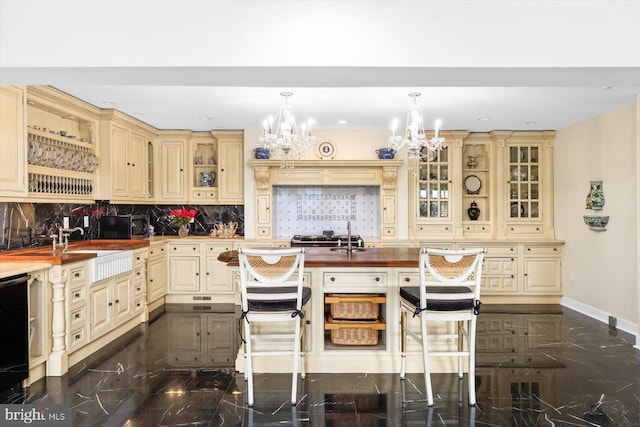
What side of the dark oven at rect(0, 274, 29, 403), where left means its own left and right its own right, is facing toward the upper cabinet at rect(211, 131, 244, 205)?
left

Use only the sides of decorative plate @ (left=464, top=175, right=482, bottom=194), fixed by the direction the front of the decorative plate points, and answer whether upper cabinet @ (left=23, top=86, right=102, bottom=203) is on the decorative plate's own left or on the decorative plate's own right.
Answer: on the decorative plate's own right

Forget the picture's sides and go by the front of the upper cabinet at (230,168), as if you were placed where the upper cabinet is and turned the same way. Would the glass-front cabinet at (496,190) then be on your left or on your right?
on your left

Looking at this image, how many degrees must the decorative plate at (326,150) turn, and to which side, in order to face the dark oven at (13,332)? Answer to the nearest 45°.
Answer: approximately 45° to its right

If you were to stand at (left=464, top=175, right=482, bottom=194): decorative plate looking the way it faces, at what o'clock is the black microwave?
The black microwave is roughly at 2 o'clock from the decorative plate.

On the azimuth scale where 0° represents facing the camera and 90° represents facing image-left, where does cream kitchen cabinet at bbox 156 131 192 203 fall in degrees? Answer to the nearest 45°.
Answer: approximately 0°

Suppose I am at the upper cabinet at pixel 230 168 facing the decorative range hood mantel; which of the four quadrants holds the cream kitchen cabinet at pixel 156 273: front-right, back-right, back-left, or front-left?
back-right

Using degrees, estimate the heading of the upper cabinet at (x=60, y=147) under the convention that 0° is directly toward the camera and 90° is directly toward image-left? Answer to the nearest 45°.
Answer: approximately 315°

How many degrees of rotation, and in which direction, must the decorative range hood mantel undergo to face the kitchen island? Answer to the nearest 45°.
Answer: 0° — it already faces it

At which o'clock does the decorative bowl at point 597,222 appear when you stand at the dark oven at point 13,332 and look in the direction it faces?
The decorative bowl is roughly at 11 o'clock from the dark oven.

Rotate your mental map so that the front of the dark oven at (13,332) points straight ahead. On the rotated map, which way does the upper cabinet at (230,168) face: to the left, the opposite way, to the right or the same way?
to the right

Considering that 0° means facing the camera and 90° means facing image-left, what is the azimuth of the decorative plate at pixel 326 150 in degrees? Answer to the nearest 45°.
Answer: approximately 0°

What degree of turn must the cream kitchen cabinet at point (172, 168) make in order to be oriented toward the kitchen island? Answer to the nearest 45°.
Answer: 0° — it already faces it

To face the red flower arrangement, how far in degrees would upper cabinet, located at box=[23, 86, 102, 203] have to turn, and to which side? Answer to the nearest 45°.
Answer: approximately 90° to its left

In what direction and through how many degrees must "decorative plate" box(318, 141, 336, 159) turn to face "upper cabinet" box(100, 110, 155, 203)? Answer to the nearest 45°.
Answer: approximately 90° to its right
